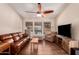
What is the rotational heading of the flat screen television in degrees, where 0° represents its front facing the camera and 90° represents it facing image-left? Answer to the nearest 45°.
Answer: approximately 45°

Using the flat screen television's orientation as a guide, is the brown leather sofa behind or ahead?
ahead
